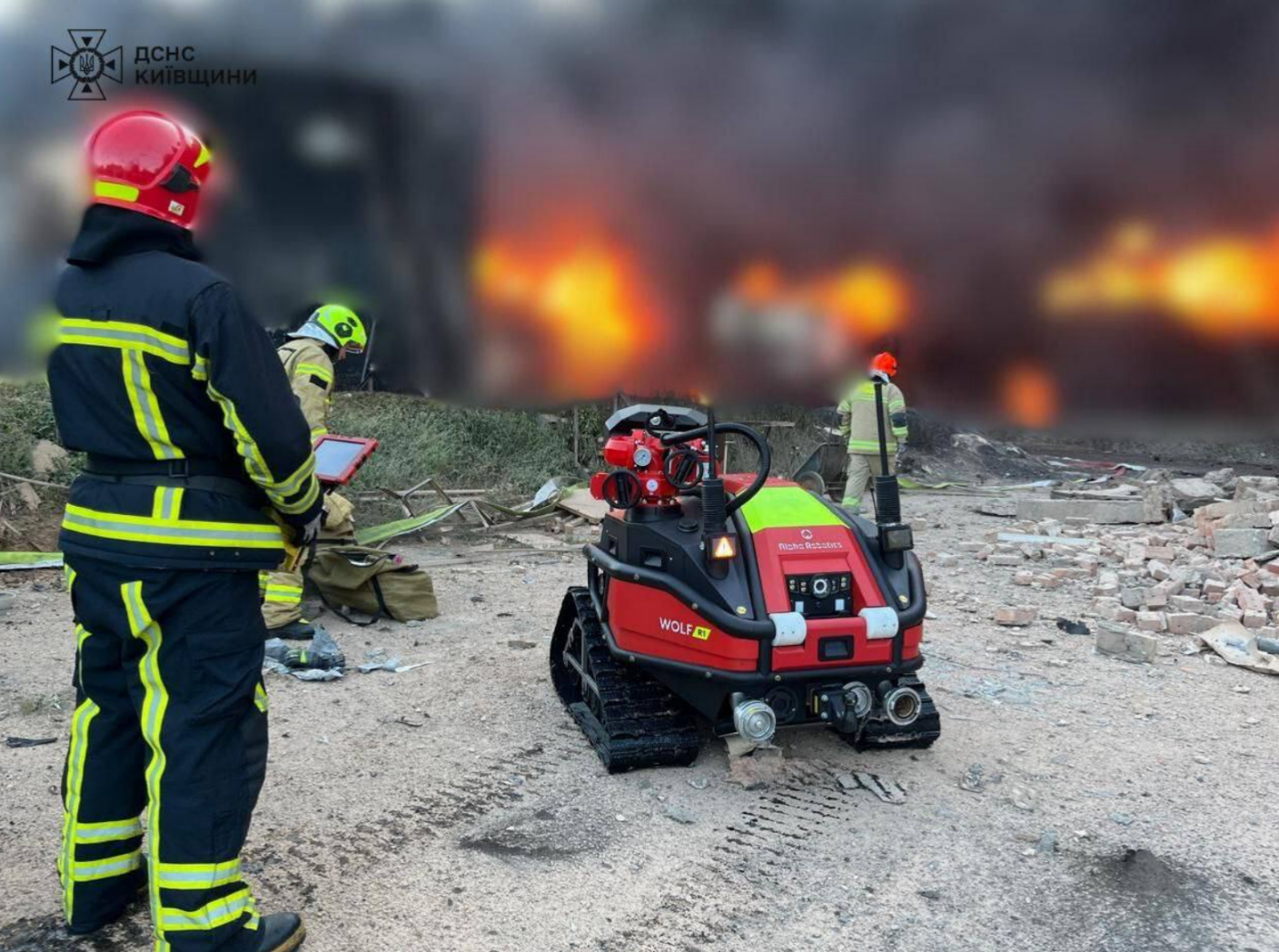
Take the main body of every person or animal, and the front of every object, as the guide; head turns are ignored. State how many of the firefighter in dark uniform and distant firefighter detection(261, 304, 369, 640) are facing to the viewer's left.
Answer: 0

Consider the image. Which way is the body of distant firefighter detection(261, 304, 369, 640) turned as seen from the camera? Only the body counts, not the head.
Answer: to the viewer's right

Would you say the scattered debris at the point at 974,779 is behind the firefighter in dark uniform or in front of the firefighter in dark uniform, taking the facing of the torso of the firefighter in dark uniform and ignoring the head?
in front

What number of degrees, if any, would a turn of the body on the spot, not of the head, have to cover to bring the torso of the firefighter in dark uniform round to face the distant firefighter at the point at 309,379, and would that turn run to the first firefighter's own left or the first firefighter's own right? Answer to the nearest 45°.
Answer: approximately 45° to the first firefighter's own left

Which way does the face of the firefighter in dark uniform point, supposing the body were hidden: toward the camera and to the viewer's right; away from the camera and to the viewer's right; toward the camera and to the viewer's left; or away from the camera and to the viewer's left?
away from the camera and to the viewer's right

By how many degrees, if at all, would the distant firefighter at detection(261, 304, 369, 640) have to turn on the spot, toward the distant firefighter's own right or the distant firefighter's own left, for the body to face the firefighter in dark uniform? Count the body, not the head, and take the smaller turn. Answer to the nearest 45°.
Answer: approximately 90° to the distant firefighter's own right

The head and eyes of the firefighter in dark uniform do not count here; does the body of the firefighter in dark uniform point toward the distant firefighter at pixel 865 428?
yes

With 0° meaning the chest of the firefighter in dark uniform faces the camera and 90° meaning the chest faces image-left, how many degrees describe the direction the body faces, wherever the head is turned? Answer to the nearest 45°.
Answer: approximately 225°
